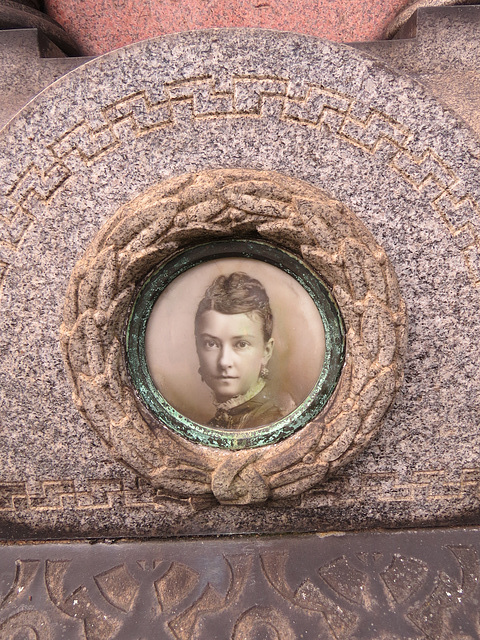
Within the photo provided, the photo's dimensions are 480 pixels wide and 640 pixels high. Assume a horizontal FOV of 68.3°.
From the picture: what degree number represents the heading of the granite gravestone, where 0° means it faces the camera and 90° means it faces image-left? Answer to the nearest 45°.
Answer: approximately 0°
